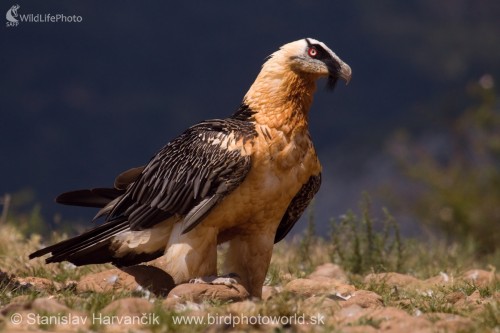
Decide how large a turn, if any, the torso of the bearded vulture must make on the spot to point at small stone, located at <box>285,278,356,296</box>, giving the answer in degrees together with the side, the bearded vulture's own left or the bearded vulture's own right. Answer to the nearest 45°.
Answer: approximately 45° to the bearded vulture's own left

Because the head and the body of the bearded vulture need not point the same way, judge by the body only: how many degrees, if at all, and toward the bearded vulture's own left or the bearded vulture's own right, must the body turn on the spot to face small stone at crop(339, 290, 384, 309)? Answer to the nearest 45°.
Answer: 0° — it already faces it

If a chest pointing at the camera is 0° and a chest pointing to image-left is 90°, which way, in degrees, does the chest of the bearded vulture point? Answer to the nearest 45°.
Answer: approximately 315°

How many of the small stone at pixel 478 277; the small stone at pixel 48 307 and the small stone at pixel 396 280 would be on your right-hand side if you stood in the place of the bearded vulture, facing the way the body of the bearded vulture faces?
1
